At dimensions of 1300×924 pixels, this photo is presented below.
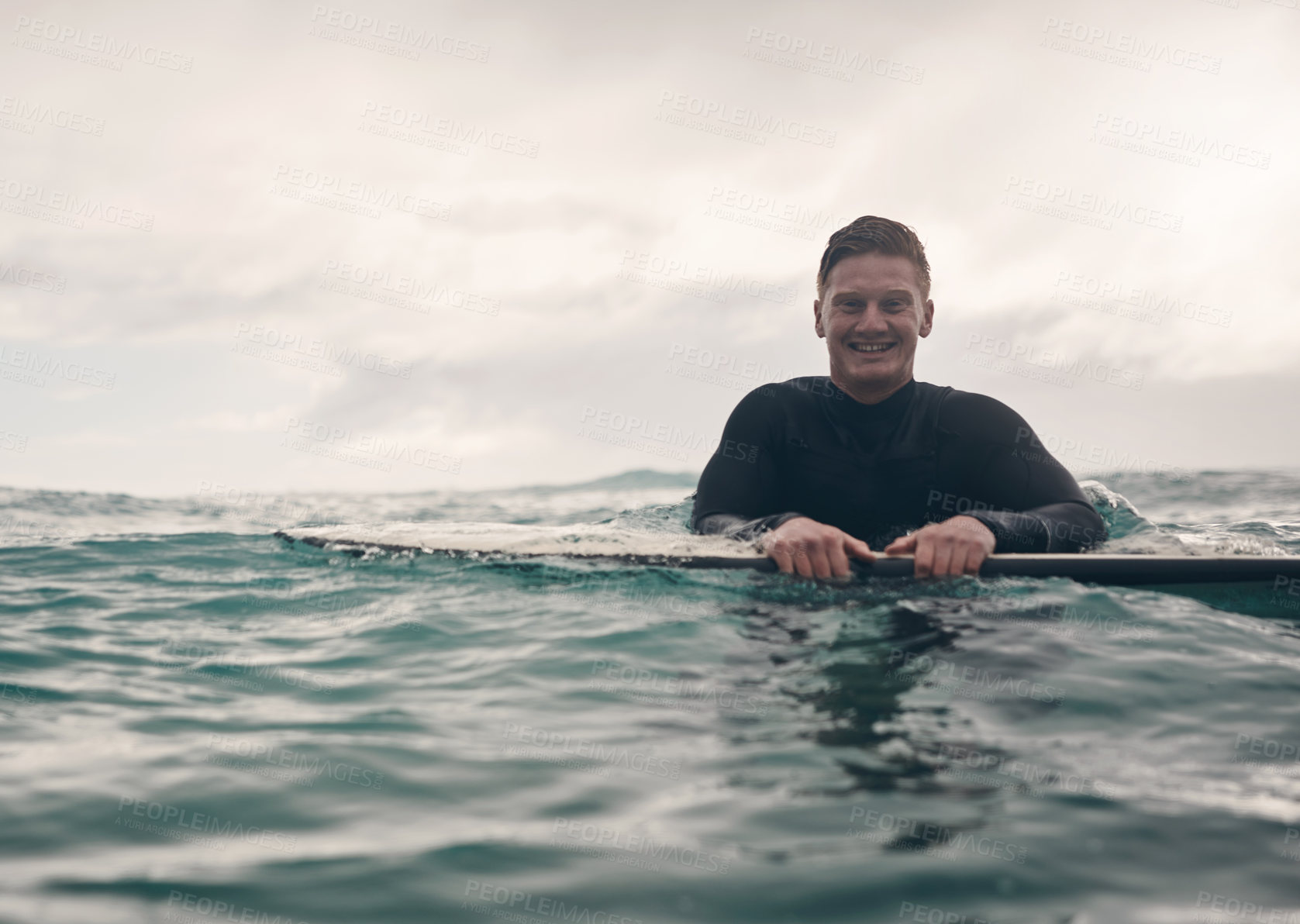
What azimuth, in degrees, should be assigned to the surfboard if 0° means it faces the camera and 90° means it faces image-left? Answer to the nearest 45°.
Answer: approximately 90°

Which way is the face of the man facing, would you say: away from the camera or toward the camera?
toward the camera

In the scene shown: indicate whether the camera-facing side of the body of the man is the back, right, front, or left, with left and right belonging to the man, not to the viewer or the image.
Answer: front
